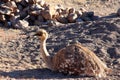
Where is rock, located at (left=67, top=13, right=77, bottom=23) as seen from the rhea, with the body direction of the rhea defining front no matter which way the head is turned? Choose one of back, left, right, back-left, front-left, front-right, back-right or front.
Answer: right

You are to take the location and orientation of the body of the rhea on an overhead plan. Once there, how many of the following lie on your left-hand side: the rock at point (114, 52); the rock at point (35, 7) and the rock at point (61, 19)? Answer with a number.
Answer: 0

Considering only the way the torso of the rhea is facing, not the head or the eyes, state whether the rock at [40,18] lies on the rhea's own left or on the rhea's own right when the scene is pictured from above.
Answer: on the rhea's own right

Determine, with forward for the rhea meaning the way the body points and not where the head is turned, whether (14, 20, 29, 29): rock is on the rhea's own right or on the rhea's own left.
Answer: on the rhea's own right

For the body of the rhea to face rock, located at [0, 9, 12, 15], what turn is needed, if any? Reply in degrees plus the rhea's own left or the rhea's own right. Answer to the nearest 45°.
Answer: approximately 45° to the rhea's own right

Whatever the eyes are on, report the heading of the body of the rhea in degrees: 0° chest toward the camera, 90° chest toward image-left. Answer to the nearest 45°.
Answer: approximately 90°

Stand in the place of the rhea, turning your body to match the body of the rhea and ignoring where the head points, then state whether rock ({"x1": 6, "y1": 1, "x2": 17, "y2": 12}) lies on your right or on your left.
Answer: on your right

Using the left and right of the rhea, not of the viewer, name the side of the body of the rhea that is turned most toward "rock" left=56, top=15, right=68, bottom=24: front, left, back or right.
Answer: right

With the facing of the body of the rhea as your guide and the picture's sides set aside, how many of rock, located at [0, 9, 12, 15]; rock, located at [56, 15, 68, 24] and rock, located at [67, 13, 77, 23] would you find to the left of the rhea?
0
